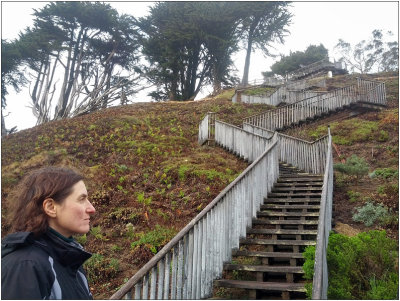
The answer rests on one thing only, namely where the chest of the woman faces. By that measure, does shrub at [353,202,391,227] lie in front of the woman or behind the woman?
in front

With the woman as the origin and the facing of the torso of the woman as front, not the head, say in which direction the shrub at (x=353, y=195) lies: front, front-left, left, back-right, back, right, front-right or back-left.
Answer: front-left

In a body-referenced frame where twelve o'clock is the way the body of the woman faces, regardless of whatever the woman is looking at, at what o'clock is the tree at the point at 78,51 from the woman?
The tree is roughly at 9 o'clock from the woman.

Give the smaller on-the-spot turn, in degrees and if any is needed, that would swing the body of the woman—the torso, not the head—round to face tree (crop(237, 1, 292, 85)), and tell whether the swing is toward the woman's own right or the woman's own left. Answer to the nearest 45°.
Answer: approximately 45° to the woman's own left

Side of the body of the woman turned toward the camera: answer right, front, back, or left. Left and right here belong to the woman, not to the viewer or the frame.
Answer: right

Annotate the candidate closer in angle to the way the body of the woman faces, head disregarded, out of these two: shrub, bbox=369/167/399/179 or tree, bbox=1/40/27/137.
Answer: the shrub

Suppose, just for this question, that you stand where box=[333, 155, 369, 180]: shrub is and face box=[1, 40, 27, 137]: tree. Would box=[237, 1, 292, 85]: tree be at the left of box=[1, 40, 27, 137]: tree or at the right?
right

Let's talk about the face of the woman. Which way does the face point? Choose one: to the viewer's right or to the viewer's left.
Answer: to the viewer's right

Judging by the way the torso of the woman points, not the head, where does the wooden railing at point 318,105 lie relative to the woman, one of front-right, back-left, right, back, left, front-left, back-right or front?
front-left

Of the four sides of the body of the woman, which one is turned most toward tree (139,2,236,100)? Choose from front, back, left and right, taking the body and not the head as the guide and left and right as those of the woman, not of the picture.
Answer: left

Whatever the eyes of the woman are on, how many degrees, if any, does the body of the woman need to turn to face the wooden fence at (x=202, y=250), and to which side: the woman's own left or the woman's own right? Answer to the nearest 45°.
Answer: approximately 45° to the woman's own left
